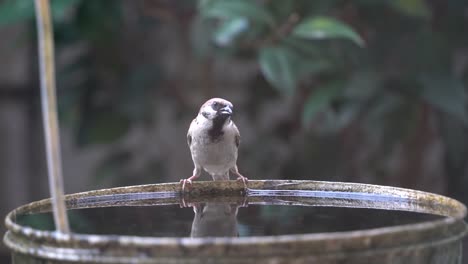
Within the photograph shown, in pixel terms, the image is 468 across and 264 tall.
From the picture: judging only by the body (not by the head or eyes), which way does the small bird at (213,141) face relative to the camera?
toward the camera

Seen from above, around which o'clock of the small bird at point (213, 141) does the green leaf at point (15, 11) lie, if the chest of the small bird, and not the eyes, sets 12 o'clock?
The green leaf is roughly at 4 o'clock from the small bird.

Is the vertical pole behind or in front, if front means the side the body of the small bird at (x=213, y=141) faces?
in front

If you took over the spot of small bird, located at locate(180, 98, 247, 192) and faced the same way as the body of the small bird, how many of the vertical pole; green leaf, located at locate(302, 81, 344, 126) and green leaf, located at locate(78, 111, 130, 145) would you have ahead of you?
1

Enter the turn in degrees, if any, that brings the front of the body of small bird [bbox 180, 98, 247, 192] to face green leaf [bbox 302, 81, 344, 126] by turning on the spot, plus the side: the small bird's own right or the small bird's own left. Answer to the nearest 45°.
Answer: approximately 135° to the small bird's own left

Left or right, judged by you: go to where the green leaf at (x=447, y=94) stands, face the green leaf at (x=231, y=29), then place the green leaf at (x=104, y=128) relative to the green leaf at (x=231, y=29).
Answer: right
